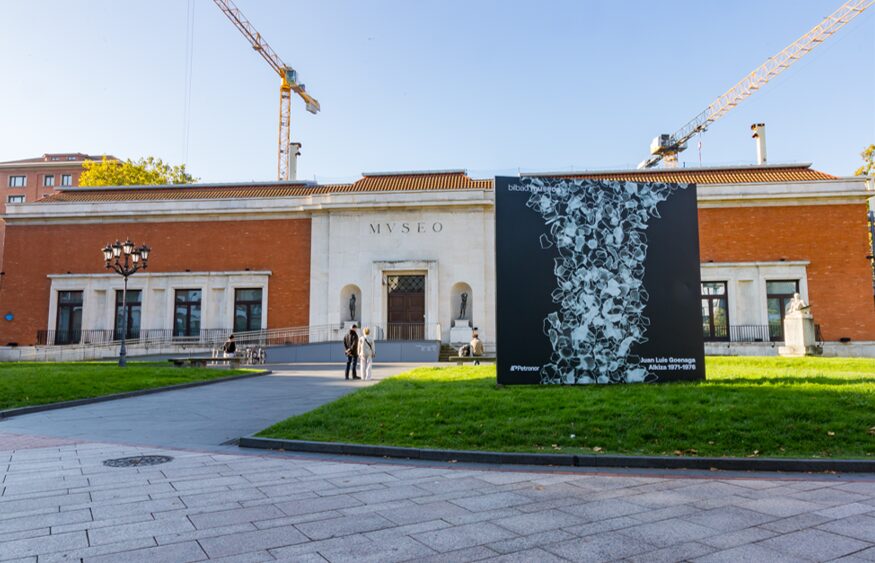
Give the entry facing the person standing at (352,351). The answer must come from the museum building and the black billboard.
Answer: the museum building

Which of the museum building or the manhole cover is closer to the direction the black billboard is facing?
the manhole cover

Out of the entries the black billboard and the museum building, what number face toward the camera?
2

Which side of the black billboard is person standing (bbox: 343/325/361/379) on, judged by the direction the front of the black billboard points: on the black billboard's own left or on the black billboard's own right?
on the black billboard's own right

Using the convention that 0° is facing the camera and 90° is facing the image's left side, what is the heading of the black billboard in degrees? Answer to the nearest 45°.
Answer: approximately 0°

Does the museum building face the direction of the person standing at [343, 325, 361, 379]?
yes

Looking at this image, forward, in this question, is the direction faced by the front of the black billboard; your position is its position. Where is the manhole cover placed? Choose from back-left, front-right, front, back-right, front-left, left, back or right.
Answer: front-right

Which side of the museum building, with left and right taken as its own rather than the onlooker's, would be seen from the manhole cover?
front

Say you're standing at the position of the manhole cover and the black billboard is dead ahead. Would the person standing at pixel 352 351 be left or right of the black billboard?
left

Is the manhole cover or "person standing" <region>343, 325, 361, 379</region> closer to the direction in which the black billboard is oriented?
the manhole cover
